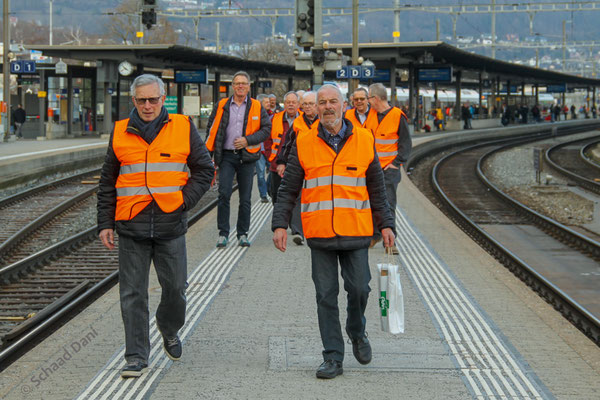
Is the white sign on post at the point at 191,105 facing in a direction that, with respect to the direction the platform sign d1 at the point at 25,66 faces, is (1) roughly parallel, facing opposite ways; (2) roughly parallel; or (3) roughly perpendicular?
roughly parallel

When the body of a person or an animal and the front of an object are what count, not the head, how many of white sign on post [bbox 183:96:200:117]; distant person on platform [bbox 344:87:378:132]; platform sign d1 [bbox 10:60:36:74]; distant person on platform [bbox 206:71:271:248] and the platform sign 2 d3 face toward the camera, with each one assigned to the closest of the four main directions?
5

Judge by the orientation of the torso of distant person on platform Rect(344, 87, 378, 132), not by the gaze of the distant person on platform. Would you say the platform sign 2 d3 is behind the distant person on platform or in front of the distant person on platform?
behind

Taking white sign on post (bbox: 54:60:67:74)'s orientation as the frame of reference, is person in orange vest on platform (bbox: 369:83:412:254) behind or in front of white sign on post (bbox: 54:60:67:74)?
in front

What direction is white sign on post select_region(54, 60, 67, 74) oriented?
toward the camera

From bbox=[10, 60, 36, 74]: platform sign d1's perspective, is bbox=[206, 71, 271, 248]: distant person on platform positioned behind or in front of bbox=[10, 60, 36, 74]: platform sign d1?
in front

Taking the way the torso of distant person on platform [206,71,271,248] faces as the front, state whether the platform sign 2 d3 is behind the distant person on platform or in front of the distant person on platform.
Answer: behind

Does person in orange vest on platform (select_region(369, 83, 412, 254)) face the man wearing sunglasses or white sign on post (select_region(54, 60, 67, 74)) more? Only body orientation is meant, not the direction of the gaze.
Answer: the man wearing sunglasses

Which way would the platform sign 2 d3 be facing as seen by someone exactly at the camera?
facing the viewer

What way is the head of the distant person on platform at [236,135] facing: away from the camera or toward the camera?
toward the camera

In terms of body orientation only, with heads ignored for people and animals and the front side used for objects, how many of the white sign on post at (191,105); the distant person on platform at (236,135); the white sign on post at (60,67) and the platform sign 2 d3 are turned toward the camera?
4

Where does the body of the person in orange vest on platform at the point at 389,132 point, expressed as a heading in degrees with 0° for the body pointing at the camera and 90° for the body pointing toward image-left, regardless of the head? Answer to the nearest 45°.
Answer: approximately 45°

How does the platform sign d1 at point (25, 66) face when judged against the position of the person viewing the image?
facing the viewer

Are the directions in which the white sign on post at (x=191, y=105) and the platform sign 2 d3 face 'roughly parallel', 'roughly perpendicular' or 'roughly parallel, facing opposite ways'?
roughly parallel

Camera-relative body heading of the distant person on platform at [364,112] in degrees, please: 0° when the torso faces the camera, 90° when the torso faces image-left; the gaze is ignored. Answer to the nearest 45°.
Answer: approximately 0°
